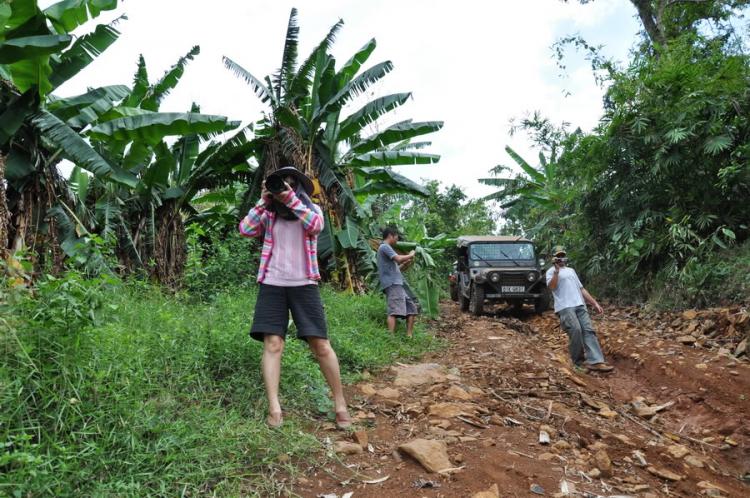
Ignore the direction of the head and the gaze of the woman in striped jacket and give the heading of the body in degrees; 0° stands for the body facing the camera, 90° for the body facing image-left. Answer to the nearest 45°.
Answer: approximately 0°

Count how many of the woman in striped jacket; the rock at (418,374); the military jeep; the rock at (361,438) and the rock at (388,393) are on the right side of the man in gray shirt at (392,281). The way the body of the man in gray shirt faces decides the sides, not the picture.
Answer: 4

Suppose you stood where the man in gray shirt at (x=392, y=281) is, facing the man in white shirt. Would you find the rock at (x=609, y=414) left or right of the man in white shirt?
right

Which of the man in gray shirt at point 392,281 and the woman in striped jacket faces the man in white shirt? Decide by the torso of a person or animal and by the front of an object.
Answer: the man in gray shirt

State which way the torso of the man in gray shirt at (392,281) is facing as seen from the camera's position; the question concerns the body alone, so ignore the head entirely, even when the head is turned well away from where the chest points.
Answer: to the viewer's right

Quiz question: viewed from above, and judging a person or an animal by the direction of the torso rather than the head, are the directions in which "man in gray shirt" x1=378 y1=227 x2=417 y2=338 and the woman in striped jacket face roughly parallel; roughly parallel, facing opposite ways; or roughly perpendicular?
roughly perpendicular

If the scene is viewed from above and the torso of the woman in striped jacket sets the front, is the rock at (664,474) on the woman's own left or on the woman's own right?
on the woman's own left

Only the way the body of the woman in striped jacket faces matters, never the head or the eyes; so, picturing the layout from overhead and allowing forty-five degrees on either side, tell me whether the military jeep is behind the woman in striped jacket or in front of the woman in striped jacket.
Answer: behind

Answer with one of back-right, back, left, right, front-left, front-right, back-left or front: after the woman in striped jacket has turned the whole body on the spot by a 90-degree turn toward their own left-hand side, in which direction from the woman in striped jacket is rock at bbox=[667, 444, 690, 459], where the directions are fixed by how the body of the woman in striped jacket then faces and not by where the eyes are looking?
front

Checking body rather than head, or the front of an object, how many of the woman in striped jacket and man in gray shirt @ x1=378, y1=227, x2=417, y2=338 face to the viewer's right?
1

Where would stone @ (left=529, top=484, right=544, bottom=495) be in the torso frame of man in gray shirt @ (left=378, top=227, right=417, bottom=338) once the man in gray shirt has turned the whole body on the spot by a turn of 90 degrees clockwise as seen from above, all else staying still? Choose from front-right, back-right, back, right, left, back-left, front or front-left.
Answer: front
